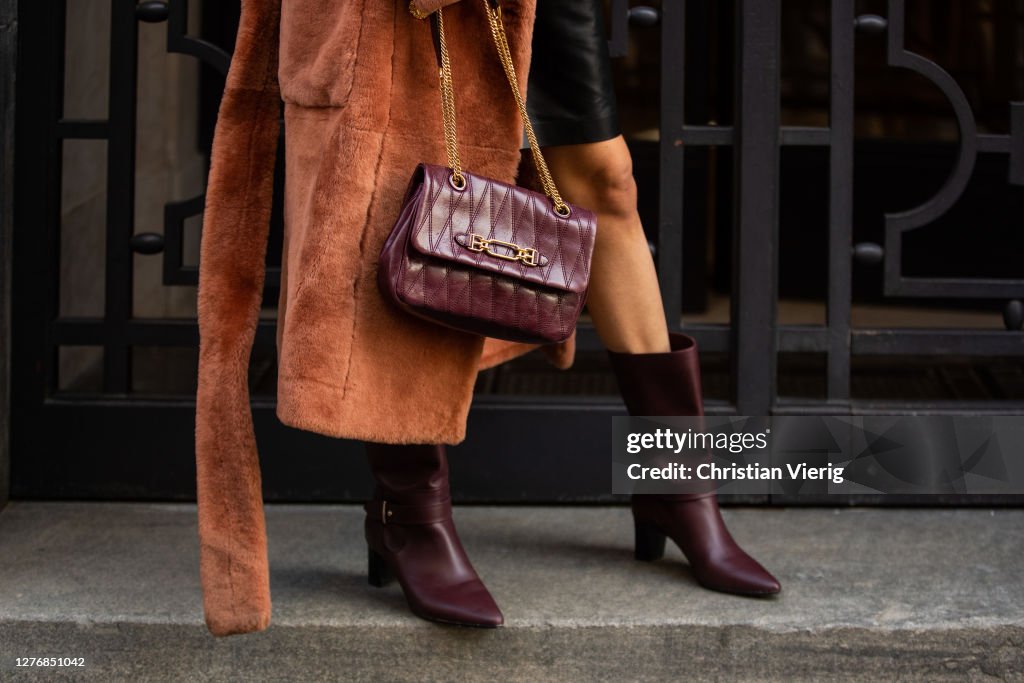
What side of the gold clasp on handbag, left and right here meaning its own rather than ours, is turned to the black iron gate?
back

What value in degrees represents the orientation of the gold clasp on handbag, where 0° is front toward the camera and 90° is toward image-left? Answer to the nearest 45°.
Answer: approximately 0°
